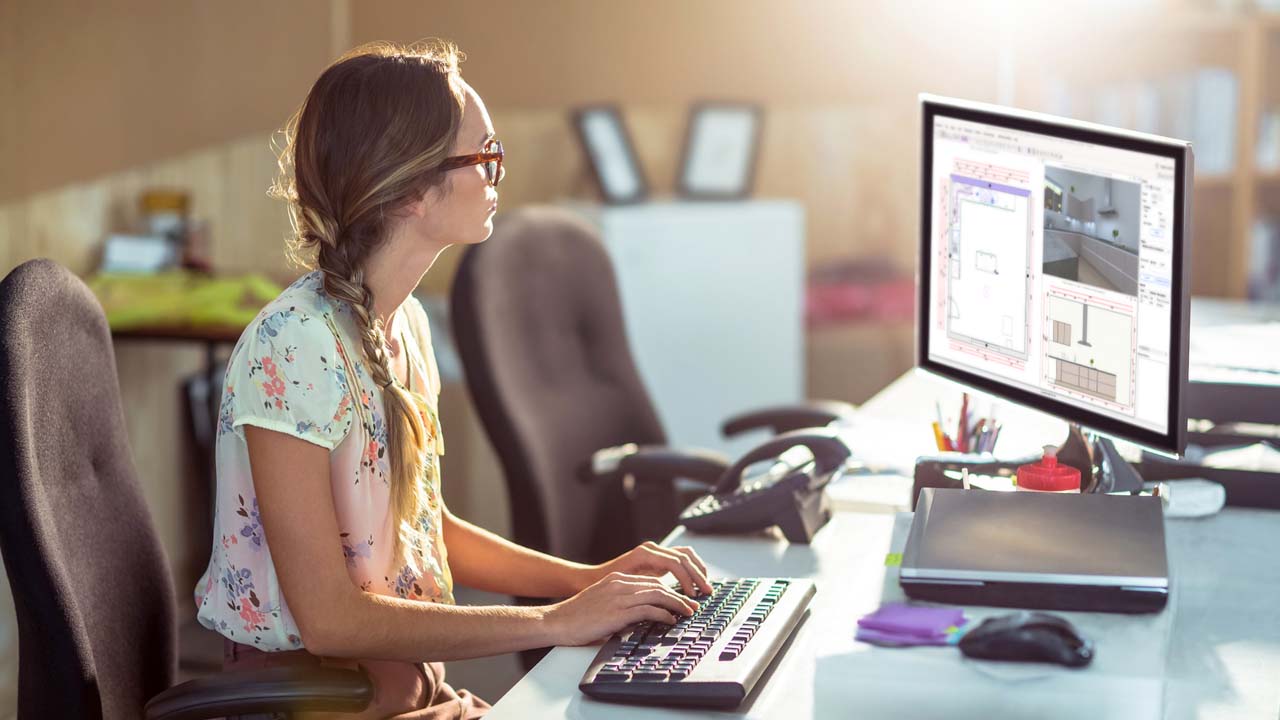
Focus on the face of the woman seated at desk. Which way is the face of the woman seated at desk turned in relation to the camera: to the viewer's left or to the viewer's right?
to the viewer's right

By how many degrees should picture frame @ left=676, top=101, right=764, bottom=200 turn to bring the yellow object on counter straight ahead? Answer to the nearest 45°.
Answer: approximately 45° to its right

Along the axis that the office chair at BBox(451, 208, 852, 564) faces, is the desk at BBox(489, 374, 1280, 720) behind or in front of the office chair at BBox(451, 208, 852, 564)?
in front

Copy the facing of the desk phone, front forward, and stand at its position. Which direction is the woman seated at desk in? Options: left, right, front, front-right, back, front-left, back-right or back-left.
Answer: front-left

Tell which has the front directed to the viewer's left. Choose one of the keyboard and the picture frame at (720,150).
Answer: the keyboard

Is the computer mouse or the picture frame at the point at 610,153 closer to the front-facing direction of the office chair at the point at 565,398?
the computer mouse

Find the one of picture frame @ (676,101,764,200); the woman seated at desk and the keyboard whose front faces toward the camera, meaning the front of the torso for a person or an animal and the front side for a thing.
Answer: the picture frame

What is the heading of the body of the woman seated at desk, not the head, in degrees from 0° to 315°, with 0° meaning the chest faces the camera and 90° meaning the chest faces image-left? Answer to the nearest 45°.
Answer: approximately 270°

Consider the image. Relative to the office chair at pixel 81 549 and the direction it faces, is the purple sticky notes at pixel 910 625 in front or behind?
in front

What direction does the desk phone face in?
to the viewer's left

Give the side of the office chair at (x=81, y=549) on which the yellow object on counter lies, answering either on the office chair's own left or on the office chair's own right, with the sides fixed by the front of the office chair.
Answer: on the office chair's own left

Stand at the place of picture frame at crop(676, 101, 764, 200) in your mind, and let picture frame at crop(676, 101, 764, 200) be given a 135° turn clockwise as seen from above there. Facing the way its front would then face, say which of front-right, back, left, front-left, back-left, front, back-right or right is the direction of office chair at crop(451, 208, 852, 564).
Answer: back-left

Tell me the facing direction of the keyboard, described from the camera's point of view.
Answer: facing to the left of the viewer
